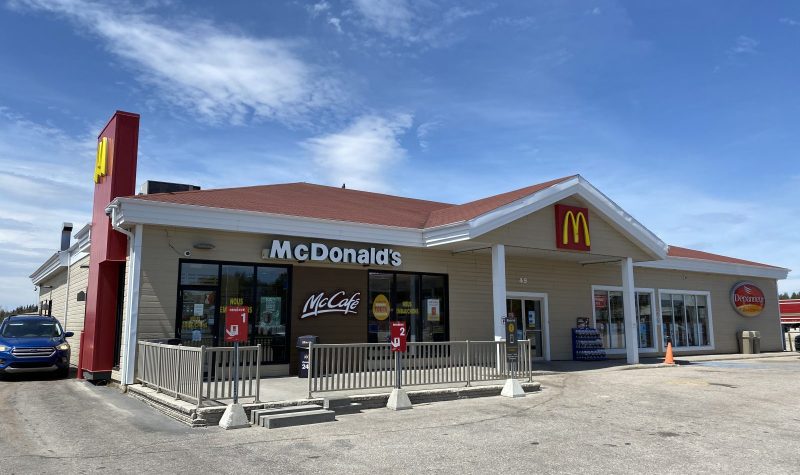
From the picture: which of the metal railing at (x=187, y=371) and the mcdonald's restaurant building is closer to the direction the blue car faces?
the metal railing

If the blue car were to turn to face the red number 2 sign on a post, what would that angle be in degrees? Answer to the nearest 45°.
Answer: approximately 45° to its left

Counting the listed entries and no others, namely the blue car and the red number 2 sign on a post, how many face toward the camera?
2

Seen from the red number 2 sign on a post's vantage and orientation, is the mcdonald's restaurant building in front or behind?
behind

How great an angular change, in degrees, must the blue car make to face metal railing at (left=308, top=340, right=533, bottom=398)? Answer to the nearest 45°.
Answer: approximately 45° to its left

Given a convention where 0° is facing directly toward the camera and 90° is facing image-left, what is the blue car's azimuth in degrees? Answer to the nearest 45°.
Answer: approximately 0°

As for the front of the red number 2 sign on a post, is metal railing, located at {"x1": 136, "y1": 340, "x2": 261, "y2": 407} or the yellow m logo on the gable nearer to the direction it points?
the metal railing

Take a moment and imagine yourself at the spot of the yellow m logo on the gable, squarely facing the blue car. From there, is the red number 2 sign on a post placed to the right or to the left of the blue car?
left

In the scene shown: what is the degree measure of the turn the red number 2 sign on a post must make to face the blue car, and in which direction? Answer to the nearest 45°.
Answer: approximately 135° to its right
